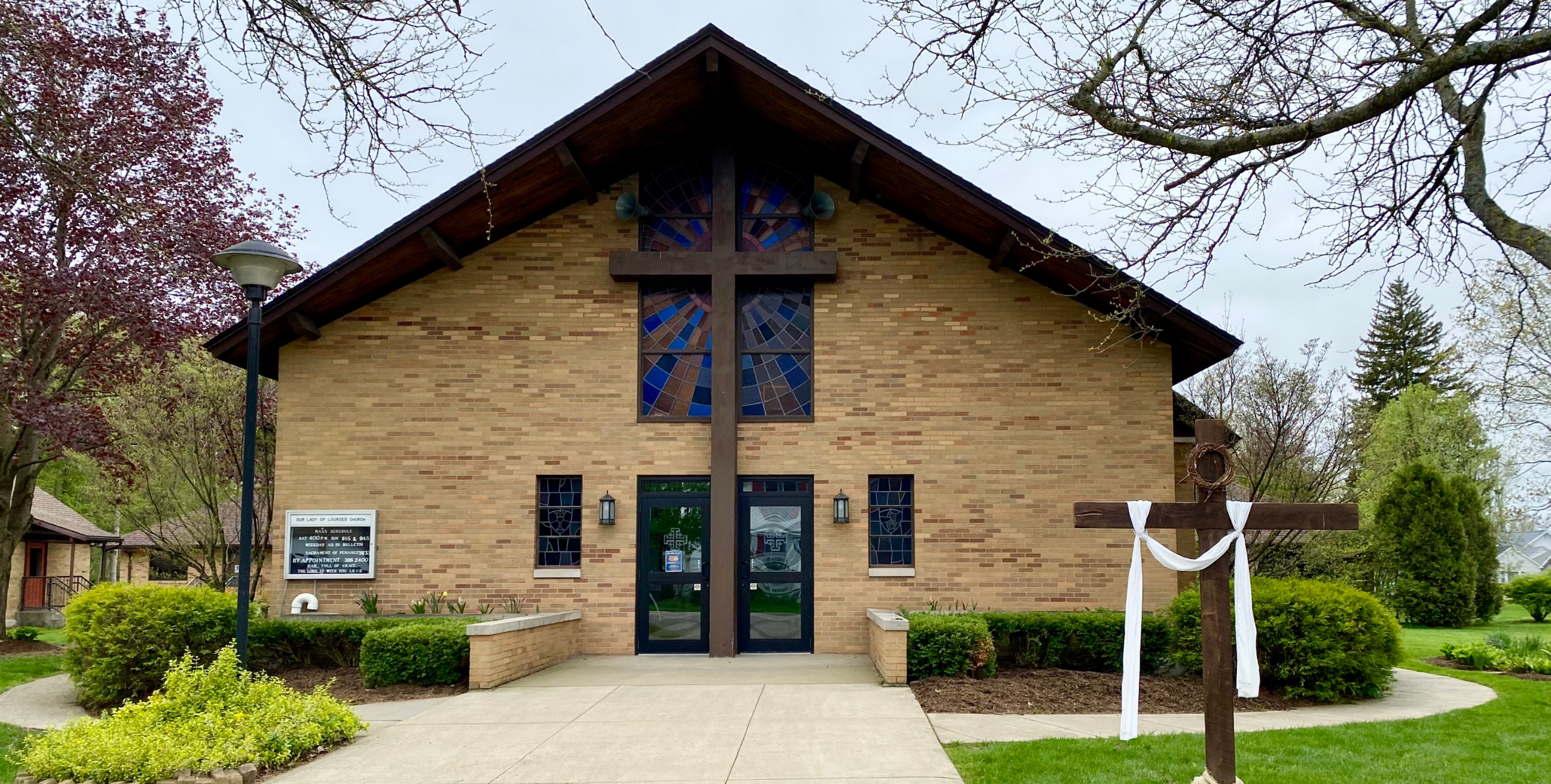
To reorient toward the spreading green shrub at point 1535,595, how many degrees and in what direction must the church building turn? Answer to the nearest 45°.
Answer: approximately 135° to its left

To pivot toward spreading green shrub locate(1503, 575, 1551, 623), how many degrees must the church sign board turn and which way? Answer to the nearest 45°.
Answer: approximately 90° to its left

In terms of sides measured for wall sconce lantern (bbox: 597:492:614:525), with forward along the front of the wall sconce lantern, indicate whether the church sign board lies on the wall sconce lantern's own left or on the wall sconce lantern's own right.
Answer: on the wall sconce lantern's own right

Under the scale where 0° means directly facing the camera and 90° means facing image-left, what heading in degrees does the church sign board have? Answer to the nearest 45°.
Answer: approximately 0°

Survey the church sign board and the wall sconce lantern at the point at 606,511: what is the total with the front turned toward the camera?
2

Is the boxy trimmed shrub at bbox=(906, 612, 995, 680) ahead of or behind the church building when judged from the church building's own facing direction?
ahead

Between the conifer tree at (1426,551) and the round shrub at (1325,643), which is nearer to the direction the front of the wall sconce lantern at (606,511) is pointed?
the round shrub

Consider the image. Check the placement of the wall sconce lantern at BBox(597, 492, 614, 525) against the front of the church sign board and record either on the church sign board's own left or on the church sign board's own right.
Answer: on the church sign board's own left

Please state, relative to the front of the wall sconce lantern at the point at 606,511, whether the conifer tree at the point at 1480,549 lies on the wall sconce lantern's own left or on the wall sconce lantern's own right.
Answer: on the wall sconce lantern's own left
